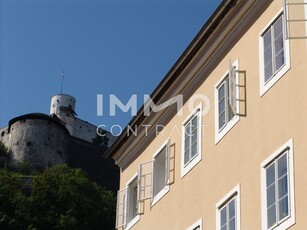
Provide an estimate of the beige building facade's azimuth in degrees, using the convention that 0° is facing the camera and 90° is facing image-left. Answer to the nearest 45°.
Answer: approximately 45°
